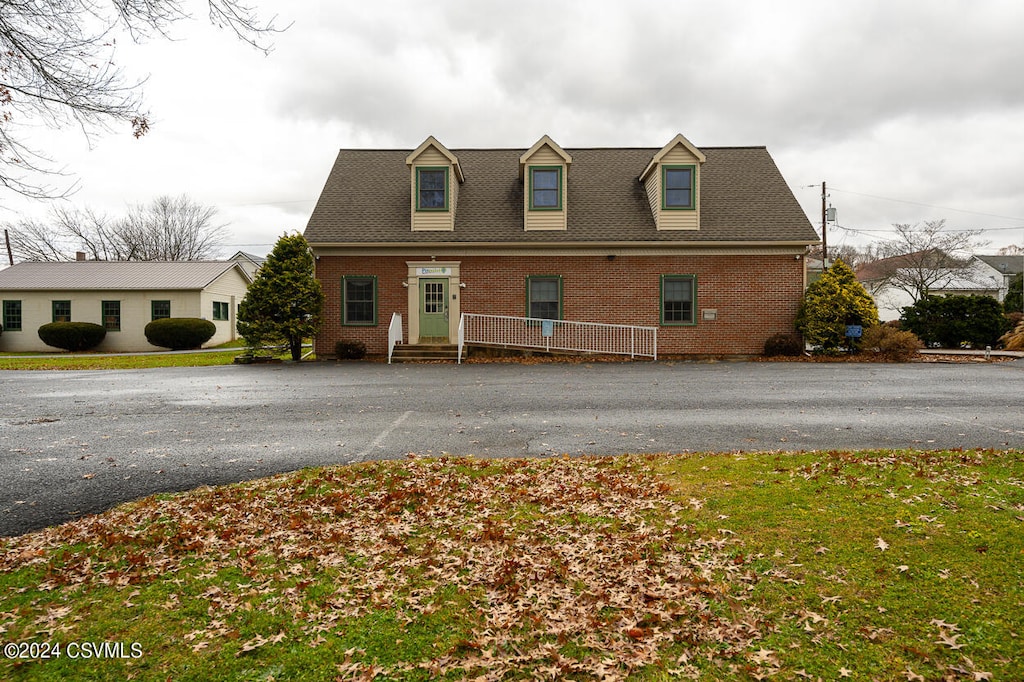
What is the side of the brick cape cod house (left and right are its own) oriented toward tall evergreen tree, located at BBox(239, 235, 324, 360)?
right

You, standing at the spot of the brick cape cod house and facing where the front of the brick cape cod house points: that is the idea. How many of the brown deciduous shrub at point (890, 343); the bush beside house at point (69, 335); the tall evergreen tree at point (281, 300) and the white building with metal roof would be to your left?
1

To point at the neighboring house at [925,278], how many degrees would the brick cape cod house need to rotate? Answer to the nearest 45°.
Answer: approximately 135° to its left

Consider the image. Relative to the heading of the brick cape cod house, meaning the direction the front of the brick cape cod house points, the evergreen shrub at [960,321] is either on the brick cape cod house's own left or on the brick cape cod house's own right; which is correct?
on the brick cape cod house's own left

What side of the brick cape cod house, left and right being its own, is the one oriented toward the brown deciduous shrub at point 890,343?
left

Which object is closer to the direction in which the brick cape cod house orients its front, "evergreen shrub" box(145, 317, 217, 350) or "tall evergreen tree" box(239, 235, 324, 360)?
the tall evergreen tree

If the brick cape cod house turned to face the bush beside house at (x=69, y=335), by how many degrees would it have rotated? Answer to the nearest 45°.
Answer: approximately 90° to its right

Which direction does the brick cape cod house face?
toward the camera

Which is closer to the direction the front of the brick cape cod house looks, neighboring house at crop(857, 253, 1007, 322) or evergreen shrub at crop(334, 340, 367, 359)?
the evergreen shrub
